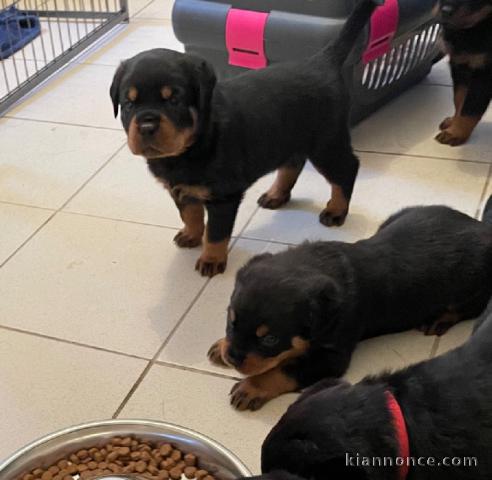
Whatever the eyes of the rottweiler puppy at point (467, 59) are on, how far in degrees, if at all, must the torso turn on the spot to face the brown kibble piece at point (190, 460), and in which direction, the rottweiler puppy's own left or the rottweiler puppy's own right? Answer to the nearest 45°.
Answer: approximately 45° to the rottweiler puppy's own left

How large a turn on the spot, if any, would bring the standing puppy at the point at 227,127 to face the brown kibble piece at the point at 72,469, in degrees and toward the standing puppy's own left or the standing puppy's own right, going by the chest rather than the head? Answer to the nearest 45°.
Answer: approximately 45° to the standing puppy's own left

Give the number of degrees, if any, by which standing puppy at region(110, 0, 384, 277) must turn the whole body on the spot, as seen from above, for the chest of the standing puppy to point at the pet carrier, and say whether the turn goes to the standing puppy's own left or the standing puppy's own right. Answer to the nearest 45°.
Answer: approximately 135° to the standing puppy's own right

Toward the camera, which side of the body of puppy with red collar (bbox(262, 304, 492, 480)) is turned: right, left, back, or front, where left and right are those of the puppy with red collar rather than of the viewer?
left

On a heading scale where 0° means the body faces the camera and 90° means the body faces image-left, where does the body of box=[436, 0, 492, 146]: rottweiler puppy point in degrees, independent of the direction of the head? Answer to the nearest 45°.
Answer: approximately 45°
